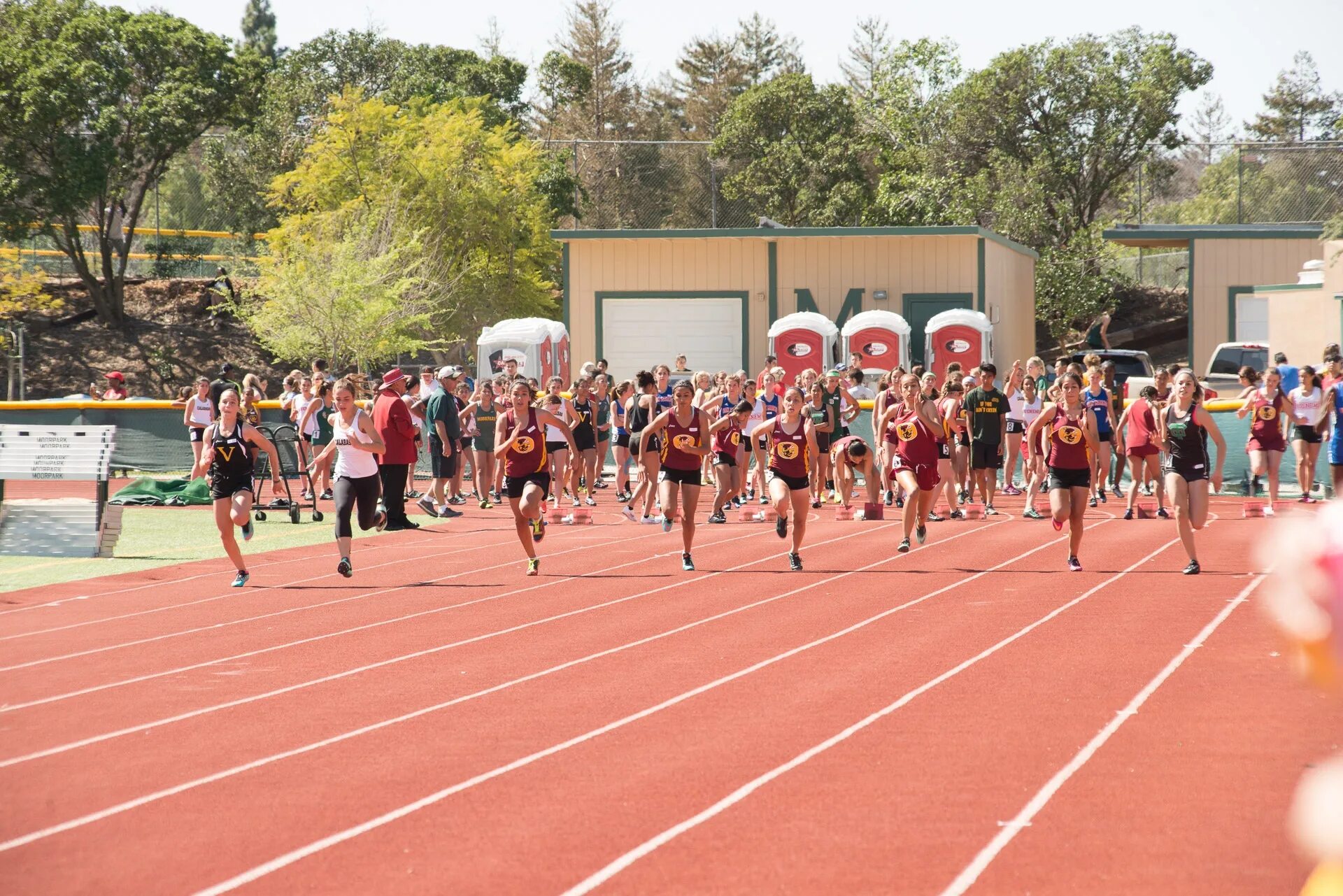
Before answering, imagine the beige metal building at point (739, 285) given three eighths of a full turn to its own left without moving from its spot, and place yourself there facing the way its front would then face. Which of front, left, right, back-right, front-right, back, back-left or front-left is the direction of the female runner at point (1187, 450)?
back-right

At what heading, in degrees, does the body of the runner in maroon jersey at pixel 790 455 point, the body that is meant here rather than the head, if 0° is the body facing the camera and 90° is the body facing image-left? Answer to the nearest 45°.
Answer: approximately 0°

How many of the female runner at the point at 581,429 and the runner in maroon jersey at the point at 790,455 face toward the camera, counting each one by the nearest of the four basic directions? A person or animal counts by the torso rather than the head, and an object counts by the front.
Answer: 2

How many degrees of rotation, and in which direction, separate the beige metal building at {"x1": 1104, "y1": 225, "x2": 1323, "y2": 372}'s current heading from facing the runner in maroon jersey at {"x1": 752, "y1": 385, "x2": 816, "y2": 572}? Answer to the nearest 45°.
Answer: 0° — it already faces them

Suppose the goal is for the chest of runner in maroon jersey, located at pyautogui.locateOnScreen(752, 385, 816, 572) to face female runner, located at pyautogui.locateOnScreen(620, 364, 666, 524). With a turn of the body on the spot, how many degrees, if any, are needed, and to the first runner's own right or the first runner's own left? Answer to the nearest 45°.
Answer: approximately 180°

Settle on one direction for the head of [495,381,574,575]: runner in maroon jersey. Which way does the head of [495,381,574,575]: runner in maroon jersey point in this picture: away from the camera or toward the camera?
toward the camera

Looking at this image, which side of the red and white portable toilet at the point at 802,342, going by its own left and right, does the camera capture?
front

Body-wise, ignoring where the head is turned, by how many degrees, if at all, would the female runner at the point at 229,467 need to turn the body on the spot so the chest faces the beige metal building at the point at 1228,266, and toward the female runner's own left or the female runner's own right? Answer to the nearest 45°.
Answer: approximately 135° to the female runner's own left

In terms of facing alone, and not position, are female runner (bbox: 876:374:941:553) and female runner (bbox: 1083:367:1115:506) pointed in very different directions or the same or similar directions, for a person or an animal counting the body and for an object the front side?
same or similar directions

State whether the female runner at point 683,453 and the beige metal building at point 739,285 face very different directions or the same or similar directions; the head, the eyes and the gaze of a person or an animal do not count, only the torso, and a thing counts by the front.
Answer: same or similar directions

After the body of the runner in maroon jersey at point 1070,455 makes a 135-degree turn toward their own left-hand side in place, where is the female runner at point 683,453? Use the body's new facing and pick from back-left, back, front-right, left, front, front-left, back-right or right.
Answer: back-left

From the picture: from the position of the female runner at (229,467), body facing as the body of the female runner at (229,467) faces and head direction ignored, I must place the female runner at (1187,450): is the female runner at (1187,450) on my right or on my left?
on my left

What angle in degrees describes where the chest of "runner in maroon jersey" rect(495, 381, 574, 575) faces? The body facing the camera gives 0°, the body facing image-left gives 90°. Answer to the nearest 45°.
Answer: approximately 0°

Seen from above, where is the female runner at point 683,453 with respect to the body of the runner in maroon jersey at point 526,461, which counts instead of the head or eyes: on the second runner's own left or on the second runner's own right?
on the second runner's own left

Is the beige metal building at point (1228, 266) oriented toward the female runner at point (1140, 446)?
yes

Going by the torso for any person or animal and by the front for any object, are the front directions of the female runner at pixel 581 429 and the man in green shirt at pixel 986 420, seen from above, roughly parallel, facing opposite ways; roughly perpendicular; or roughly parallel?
roughly parallel

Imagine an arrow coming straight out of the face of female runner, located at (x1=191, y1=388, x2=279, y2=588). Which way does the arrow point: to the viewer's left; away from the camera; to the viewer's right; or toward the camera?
toward the camera
